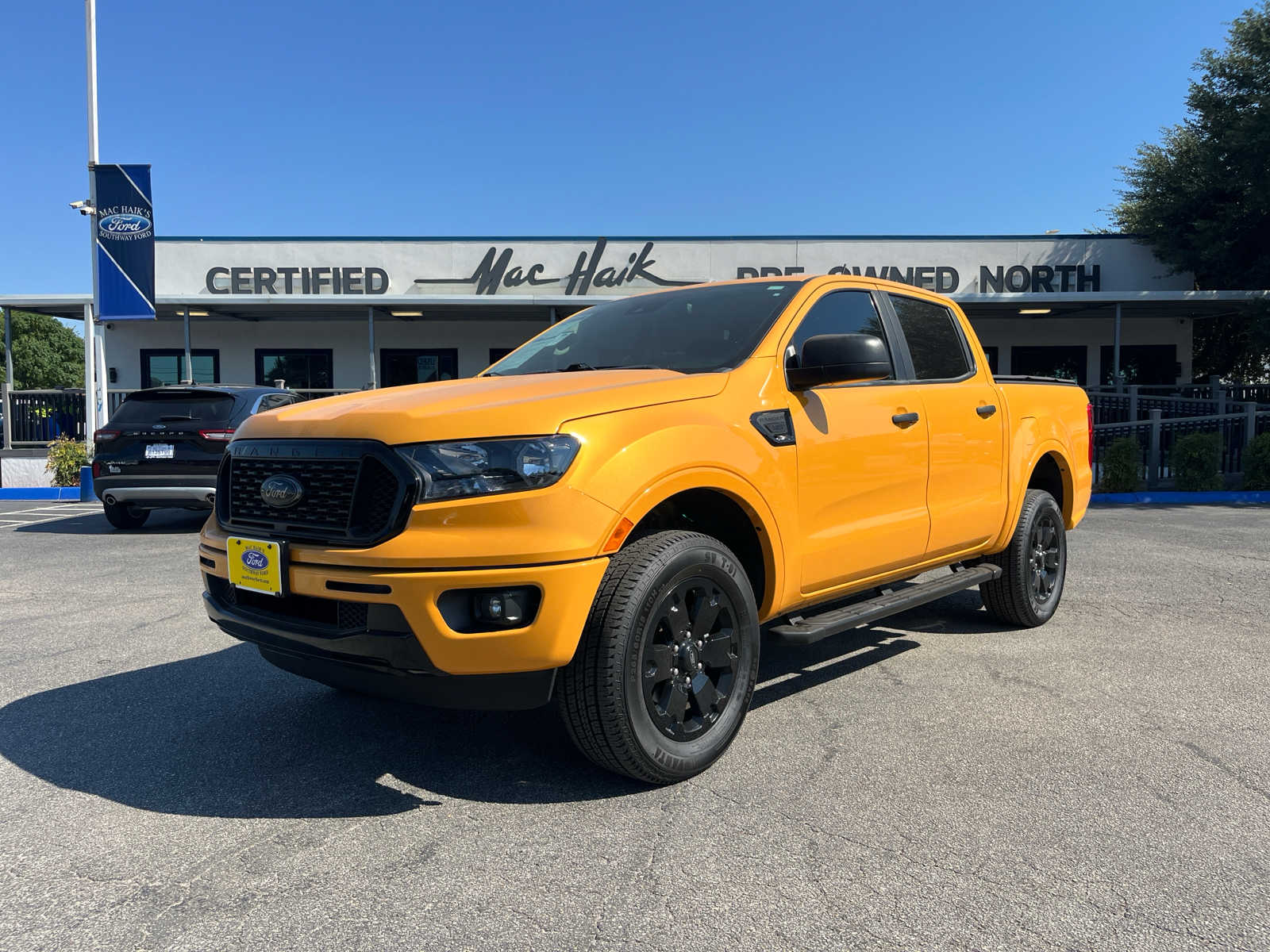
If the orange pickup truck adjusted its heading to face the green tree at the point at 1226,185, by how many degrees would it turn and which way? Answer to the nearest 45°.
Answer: approximately 180°

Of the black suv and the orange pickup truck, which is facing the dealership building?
the black suv

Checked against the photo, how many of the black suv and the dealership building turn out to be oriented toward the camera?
1

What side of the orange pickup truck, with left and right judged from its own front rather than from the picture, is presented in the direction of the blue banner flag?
right

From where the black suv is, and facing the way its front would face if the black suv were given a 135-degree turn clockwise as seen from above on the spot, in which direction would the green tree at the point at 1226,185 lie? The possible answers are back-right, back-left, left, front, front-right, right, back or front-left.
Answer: left

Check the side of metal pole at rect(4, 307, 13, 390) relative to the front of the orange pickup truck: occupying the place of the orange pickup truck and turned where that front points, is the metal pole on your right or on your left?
on your right

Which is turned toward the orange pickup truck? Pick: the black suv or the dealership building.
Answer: the dealership building

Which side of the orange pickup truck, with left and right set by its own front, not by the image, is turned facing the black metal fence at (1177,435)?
back

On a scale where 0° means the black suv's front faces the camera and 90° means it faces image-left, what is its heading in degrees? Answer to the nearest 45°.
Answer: approximately 225°

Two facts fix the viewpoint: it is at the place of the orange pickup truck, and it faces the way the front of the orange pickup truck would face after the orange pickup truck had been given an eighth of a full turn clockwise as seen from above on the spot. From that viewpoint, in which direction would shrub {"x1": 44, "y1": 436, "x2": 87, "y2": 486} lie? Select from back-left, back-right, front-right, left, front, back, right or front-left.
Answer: front-right

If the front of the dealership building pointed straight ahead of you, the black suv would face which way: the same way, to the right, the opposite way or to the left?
the opposite way

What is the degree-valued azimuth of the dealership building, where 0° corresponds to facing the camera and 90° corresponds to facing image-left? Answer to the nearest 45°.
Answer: approximately 0°
